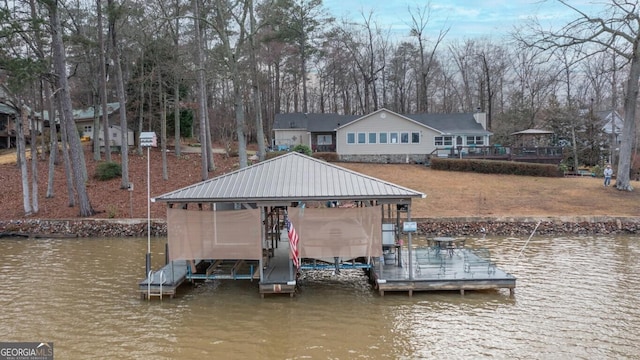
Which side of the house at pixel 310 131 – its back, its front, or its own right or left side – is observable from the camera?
front

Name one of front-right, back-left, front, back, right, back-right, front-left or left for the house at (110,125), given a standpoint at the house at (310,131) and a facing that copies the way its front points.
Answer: right

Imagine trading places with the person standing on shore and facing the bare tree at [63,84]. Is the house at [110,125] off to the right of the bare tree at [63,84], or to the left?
right

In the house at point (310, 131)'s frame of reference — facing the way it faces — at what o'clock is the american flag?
The american flag is roughly at 12 o'clock from the house.

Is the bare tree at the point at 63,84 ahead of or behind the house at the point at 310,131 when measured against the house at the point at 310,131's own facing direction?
ahead

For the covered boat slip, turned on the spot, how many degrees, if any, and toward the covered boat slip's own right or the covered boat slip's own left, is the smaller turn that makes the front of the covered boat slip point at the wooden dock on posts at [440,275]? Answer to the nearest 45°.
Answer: approximately 90° to the covered boat slip's own left

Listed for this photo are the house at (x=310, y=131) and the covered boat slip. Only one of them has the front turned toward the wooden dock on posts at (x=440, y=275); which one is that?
the house

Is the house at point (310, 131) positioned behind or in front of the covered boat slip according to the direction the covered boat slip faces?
behind

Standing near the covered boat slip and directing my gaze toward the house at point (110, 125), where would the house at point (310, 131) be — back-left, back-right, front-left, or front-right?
front-right

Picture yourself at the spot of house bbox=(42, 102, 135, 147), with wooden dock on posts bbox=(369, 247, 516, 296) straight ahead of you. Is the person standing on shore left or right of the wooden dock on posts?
left

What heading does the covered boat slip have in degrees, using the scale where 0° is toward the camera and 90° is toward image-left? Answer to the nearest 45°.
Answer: approximately 0°
